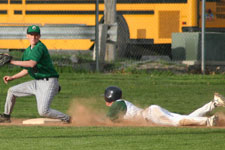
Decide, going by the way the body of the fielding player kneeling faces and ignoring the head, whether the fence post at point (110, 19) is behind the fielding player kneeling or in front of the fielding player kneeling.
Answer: behind

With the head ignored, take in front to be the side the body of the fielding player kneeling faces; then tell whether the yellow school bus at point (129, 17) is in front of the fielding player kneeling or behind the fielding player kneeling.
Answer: behind

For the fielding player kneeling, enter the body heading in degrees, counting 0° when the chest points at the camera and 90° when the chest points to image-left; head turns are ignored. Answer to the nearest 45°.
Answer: approximately 45°
